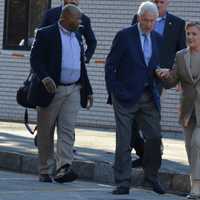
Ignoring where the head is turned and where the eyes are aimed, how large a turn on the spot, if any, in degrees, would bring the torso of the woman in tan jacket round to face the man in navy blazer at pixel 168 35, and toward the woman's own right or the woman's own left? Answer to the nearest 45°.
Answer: approximately 135° to the woman's own right

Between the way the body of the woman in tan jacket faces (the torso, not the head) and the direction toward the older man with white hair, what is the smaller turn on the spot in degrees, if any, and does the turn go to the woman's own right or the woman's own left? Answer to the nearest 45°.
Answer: approximately 45° to the woman's own right

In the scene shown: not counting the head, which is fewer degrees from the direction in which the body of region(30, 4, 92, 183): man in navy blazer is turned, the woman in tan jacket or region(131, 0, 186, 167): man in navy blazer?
the woman in tan jacket

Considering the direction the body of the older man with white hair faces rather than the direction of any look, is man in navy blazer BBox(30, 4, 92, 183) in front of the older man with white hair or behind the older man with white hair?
behind

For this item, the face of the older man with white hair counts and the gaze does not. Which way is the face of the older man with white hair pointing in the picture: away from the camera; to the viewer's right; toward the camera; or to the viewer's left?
toward the camera

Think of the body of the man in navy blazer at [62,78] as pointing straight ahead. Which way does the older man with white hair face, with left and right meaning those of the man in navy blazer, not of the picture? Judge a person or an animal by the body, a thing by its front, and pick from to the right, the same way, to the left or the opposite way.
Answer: the same way

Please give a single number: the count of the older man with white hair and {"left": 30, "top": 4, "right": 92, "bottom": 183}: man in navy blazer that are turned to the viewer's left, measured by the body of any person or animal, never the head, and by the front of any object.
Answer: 0

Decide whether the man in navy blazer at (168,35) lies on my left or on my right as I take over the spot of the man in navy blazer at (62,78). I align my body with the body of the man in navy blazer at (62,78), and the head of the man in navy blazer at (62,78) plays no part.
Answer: on my left

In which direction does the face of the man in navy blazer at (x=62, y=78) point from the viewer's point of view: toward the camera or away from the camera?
toward the camera

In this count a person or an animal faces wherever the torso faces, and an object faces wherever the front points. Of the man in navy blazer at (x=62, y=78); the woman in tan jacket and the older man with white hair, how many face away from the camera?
0

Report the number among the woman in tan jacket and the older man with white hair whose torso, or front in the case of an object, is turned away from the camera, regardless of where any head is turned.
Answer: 0

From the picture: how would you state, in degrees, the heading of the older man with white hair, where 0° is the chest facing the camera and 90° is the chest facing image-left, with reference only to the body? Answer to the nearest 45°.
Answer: approximately 315°

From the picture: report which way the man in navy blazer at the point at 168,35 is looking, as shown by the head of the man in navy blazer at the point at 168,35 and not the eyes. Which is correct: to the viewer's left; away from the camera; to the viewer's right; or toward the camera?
toward the camera

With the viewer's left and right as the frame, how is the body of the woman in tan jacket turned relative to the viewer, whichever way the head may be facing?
facing the viewer and to the left of the viewer
